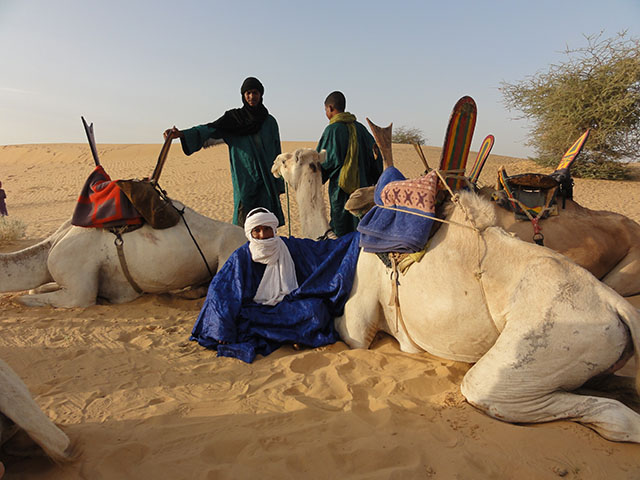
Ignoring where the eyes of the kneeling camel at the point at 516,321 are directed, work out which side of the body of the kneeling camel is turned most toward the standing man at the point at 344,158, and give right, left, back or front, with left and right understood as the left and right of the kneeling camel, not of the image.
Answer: front

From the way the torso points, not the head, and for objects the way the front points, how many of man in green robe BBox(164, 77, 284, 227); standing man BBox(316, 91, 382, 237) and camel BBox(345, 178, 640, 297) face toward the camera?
1

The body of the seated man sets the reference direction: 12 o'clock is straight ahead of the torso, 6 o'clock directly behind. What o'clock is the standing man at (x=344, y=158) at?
The standing man is roughly at 7 o'clock from the seated man.

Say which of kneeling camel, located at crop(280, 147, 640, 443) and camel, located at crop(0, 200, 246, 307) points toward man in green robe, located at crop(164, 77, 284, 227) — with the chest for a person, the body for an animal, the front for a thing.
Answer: the kneeling camel

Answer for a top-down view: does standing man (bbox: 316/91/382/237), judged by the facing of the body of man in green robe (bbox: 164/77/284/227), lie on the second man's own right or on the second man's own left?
on the second man's own left

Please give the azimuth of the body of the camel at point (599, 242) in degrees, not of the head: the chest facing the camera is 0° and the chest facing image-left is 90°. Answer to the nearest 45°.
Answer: approximately 90°

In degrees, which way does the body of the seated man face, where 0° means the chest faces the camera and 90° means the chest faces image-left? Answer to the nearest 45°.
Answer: approximately 0°

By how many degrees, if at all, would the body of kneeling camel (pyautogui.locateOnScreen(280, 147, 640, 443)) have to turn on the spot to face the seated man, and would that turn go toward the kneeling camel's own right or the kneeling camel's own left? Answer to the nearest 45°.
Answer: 0° — it already faces them

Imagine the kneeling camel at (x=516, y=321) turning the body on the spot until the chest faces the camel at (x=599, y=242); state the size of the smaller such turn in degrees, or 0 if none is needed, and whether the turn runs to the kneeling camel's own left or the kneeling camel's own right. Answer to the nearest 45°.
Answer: approximately 90° to the kneeling camel's own right

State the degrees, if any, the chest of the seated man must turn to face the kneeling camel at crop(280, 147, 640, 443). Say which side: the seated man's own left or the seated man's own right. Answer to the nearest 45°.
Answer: approximately 45° to the seated man's own left
